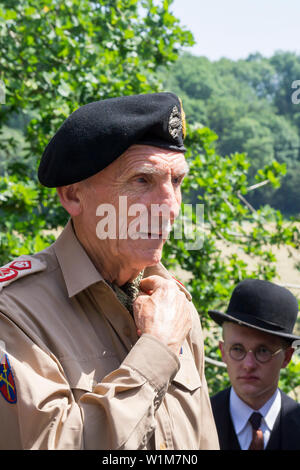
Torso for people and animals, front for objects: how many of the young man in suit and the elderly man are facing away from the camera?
0

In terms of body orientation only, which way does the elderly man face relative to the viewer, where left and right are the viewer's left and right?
facing the viewer and to the right of the viewer

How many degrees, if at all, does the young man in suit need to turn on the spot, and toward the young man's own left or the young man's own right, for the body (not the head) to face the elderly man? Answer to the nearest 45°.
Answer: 0° — they already face them

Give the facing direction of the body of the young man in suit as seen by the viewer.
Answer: toward the camera

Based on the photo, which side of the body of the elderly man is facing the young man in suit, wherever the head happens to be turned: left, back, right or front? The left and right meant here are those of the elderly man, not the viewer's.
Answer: left
